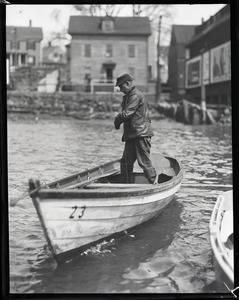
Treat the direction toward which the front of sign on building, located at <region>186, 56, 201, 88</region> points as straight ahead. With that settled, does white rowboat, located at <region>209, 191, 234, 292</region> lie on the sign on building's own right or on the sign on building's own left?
on the sign on building's own left

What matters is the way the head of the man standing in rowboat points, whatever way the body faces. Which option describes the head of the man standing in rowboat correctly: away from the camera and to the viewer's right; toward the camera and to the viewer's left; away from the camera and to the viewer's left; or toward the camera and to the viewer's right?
toward the camera and to the viewer's left

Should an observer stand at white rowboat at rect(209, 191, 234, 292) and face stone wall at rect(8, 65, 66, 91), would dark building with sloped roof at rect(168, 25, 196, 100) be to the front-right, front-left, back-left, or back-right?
front-right

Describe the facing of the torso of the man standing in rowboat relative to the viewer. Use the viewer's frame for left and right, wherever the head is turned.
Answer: facing to the left of the viewer

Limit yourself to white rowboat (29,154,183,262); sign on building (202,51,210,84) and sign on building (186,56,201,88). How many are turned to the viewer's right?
0

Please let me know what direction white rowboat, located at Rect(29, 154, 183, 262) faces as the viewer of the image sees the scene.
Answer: facing the viewer and to the left of the viewer

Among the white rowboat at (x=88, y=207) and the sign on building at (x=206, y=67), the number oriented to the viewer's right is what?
0

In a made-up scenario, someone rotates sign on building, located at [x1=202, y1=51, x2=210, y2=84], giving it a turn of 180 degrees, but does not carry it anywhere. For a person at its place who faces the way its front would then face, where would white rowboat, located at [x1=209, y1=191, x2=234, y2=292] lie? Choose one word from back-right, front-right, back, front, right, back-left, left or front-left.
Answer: back-right

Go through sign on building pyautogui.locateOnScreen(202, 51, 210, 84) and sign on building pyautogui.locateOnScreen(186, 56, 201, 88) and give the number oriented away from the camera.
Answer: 0

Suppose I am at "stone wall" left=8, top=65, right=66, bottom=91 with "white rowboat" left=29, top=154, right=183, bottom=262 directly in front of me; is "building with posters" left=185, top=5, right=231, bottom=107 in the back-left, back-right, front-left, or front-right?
front-left
